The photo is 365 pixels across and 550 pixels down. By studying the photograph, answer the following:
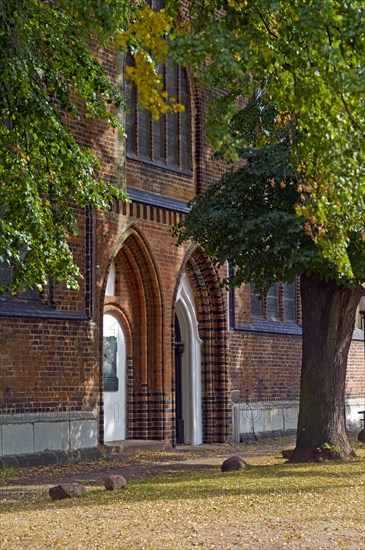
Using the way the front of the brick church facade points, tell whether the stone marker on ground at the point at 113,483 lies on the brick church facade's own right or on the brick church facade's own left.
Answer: on the brick church facade's own right

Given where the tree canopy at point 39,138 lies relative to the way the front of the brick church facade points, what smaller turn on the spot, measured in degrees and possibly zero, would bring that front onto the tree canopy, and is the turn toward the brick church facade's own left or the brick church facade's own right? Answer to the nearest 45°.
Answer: approximately 45° to the brick church facade's own right

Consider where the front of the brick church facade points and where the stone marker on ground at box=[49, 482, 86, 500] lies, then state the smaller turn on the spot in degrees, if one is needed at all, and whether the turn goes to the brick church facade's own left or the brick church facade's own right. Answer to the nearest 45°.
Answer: approximately 45° to the brick church facade's own right

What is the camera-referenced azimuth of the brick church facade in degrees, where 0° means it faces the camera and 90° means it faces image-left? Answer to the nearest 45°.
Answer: approximately 315°
